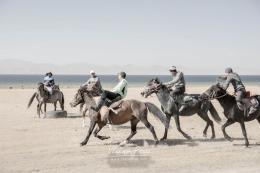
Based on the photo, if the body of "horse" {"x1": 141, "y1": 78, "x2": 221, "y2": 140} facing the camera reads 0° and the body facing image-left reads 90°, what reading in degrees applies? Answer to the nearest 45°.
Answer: approximately 90°

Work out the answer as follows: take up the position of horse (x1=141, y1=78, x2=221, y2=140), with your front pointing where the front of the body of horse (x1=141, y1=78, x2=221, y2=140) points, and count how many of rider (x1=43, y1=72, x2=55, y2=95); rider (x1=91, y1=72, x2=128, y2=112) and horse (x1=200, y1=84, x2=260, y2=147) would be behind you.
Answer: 1

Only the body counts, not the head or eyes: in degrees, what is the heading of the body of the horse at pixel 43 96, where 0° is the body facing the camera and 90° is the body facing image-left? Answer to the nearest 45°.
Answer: approximately 45°

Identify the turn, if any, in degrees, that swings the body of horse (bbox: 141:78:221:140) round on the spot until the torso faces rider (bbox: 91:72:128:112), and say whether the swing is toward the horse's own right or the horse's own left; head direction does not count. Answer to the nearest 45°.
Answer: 0° — it already faces them

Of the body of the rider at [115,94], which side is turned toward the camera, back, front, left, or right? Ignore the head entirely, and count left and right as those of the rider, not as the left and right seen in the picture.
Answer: left

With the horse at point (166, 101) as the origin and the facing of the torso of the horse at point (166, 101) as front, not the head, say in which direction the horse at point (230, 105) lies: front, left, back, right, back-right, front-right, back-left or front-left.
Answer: back

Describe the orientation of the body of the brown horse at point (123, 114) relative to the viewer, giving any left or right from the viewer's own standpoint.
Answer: facing to the left of the viewer

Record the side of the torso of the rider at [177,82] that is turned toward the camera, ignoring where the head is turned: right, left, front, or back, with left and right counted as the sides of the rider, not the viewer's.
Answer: left

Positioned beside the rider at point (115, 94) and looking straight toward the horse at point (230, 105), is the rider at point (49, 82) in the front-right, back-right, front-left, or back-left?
back-left

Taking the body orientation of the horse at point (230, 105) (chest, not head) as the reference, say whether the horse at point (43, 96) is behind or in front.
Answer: in front

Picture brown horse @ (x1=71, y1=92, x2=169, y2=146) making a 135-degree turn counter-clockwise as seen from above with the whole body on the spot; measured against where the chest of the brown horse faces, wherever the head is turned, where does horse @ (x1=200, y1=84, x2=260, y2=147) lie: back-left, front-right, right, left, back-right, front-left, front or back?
front-left

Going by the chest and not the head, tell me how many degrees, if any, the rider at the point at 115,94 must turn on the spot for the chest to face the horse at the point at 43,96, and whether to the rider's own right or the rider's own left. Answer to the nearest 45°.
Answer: approximately 45° to the rider's own right

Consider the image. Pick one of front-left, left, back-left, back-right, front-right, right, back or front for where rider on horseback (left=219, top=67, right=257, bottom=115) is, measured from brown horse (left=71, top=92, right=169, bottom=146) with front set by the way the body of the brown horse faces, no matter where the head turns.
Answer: back

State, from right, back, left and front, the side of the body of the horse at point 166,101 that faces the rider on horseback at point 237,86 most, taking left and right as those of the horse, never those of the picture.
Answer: back

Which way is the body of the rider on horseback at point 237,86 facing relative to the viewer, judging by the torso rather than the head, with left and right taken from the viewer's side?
facing to the left of the viewer

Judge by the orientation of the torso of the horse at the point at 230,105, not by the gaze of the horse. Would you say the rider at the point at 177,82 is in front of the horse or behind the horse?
in front
